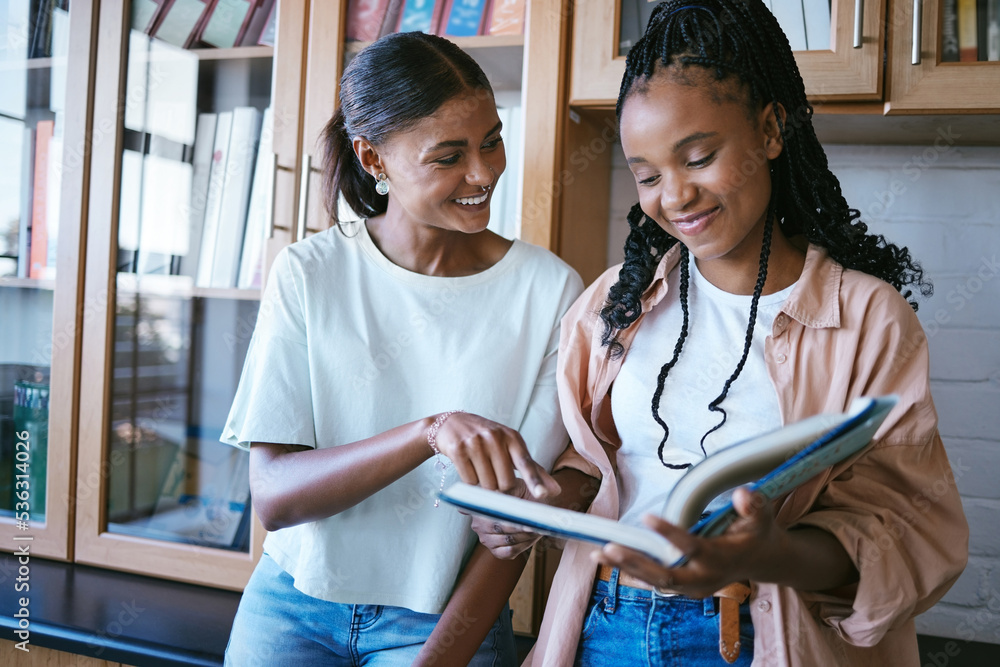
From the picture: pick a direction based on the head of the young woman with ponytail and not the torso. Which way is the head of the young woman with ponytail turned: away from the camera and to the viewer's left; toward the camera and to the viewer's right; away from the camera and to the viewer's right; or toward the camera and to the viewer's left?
toward the camera and to the viewer's right

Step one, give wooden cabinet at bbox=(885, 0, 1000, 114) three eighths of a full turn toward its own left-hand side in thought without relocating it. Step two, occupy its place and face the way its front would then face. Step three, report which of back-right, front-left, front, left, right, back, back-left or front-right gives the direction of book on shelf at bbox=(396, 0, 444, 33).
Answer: back-left

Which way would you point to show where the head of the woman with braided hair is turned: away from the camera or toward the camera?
toward the camera

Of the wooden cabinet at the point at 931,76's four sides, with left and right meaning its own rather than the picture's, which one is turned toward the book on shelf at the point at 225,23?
right

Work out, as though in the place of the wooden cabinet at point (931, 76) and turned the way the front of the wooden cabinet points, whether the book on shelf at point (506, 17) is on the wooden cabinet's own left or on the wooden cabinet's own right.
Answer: on the wooden cabinet's own right

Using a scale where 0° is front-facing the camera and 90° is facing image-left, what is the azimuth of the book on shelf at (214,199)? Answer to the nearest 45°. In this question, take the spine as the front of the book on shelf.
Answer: approximately 0°

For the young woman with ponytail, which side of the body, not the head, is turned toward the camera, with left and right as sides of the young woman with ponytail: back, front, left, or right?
front

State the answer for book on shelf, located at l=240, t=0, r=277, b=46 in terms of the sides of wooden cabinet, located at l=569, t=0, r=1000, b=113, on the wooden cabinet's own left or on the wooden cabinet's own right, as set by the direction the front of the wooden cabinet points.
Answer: on the wooden cabinet's own right

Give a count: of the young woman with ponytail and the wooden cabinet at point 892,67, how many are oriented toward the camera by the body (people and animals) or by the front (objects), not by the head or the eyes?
2

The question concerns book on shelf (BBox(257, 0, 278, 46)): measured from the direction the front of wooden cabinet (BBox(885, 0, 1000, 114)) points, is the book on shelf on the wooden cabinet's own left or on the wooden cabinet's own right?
on the wooden cabinet's own right

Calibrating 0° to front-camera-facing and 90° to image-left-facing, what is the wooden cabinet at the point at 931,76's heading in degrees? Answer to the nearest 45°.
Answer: approximately 0°

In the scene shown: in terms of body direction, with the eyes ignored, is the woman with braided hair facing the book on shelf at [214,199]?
no

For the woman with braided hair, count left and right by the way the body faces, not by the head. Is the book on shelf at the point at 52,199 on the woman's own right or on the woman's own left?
on the woman's own right

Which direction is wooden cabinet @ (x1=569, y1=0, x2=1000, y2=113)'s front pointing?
toward the camera

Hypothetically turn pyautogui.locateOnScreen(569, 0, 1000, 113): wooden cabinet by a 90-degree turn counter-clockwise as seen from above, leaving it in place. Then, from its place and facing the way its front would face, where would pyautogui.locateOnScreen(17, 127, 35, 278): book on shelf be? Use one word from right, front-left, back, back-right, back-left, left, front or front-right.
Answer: back

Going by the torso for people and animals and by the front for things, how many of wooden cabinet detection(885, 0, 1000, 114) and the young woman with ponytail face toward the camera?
2

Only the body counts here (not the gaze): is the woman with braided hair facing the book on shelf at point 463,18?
no
